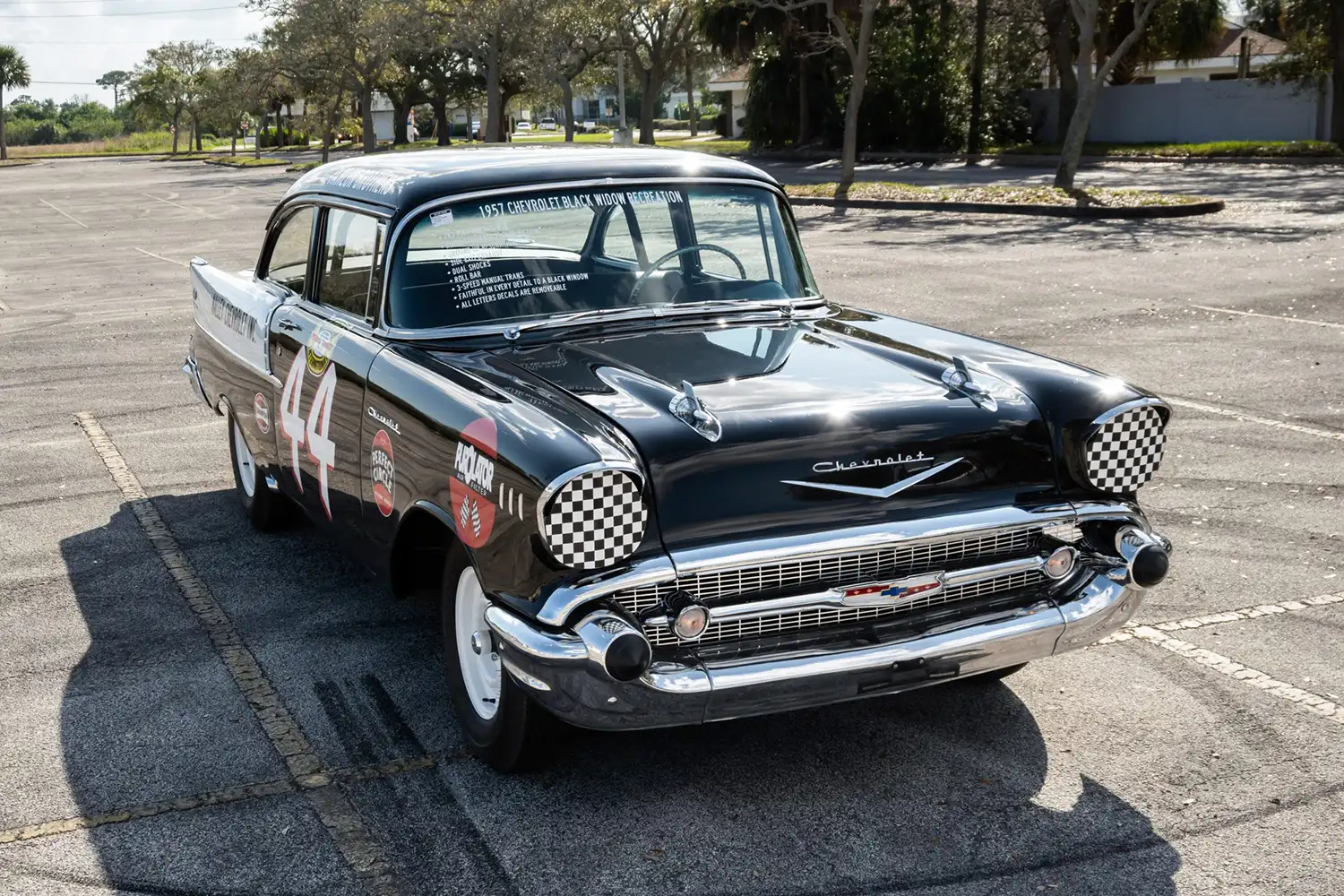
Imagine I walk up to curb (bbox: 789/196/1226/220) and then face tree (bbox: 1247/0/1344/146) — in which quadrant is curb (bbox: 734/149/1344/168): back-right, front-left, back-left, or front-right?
front-left

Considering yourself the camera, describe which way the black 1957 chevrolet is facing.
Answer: facing the viewer and to the right of the viewer

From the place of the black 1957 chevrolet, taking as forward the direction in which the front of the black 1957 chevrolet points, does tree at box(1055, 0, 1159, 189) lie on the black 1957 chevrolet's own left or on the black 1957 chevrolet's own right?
on the black 1957 chevrolet's own left

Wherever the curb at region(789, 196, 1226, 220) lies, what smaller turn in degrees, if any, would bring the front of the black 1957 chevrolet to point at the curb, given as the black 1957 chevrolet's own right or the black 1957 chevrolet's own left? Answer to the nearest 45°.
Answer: approximately 135° to the black 1957 chevrolet's own left

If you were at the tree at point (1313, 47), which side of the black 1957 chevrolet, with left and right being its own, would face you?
left

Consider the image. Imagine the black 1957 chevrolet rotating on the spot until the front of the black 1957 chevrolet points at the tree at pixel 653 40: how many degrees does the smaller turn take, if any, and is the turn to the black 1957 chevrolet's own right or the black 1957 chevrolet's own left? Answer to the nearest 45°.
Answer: approximately 135° to the black 1957 chevrolet's own left
